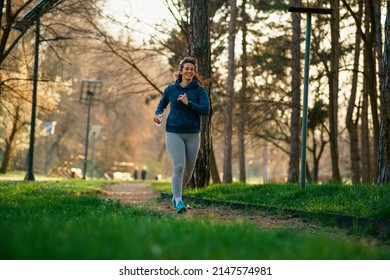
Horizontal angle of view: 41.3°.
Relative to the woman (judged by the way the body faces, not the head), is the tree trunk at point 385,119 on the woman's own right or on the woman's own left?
on the woman's own left

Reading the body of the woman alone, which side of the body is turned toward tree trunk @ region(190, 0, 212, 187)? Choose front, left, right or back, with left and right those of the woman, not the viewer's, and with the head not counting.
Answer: back

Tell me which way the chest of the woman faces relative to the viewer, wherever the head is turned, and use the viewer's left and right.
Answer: facing the viewer

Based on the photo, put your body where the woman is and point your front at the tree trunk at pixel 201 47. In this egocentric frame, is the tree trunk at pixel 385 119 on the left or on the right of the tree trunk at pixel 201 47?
right

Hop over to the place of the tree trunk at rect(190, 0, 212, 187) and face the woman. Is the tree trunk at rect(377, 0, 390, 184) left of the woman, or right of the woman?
left
